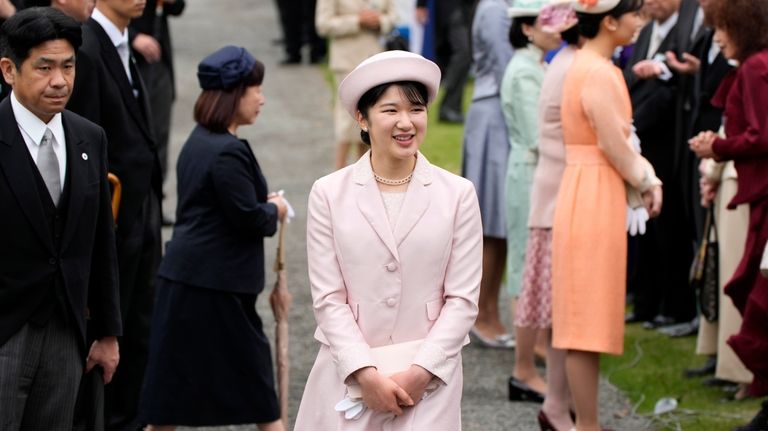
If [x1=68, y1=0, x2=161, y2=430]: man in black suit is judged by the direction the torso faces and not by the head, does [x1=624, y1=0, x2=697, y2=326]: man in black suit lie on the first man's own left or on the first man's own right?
on the first man's own left

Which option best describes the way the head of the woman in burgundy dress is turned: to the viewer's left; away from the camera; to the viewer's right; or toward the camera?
to the viewer's left

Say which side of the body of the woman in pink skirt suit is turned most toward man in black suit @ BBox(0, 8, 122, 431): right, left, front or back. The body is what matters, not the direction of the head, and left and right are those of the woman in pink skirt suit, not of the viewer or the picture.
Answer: right

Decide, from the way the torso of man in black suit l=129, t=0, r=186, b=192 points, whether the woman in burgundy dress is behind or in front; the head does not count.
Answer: in front

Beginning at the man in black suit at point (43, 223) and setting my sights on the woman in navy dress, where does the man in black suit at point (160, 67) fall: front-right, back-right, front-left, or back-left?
front-left

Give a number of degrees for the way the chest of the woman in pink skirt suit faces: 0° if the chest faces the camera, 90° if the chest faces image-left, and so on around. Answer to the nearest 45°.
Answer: approximately 0°

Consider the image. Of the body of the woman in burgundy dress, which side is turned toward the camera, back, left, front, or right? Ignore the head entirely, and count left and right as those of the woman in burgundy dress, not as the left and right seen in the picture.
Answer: left

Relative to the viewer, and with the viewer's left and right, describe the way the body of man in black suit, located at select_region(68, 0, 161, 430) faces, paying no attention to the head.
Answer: facing the viewer and to the right of the viewer

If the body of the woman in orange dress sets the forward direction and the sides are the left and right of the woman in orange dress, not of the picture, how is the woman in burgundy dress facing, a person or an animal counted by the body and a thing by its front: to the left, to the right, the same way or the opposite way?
the opposite way

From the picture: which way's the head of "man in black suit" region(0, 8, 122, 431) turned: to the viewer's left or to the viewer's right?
to the viewer's right
